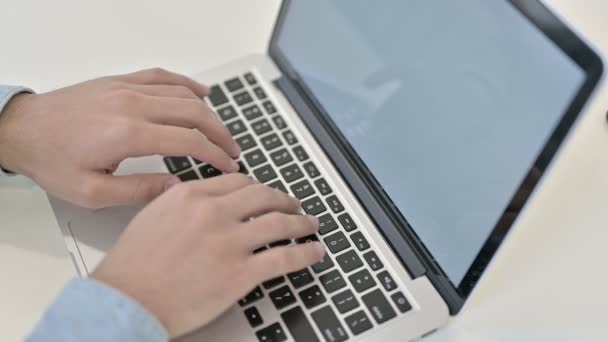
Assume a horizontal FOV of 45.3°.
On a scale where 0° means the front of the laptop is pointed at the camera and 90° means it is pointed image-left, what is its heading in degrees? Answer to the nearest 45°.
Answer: approximately 45°
